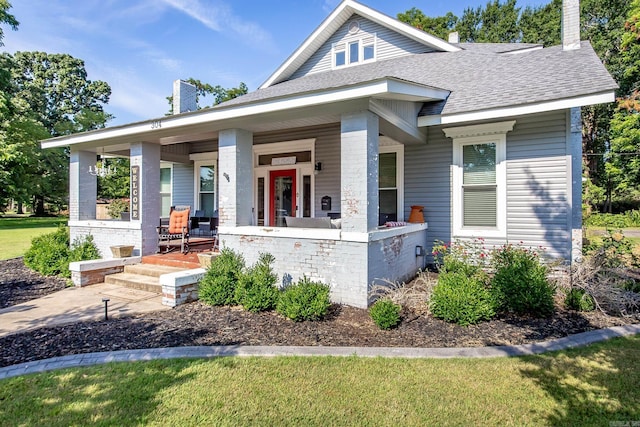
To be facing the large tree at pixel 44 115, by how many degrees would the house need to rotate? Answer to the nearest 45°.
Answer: approximately 90° to its right

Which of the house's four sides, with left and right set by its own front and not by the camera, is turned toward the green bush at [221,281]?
front

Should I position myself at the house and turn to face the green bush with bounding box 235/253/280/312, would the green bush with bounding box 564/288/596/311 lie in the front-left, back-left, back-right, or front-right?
front-left

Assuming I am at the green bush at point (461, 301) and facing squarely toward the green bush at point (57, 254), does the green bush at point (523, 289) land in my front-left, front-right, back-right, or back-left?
back-right

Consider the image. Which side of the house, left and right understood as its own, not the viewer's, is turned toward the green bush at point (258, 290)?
front

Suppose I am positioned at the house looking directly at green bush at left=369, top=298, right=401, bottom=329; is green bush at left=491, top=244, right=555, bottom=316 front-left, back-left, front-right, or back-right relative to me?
front-left

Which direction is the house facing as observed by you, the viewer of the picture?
facing the viewer and to the left of the viewer

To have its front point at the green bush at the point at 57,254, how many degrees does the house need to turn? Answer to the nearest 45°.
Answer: approximately 45° to its right
